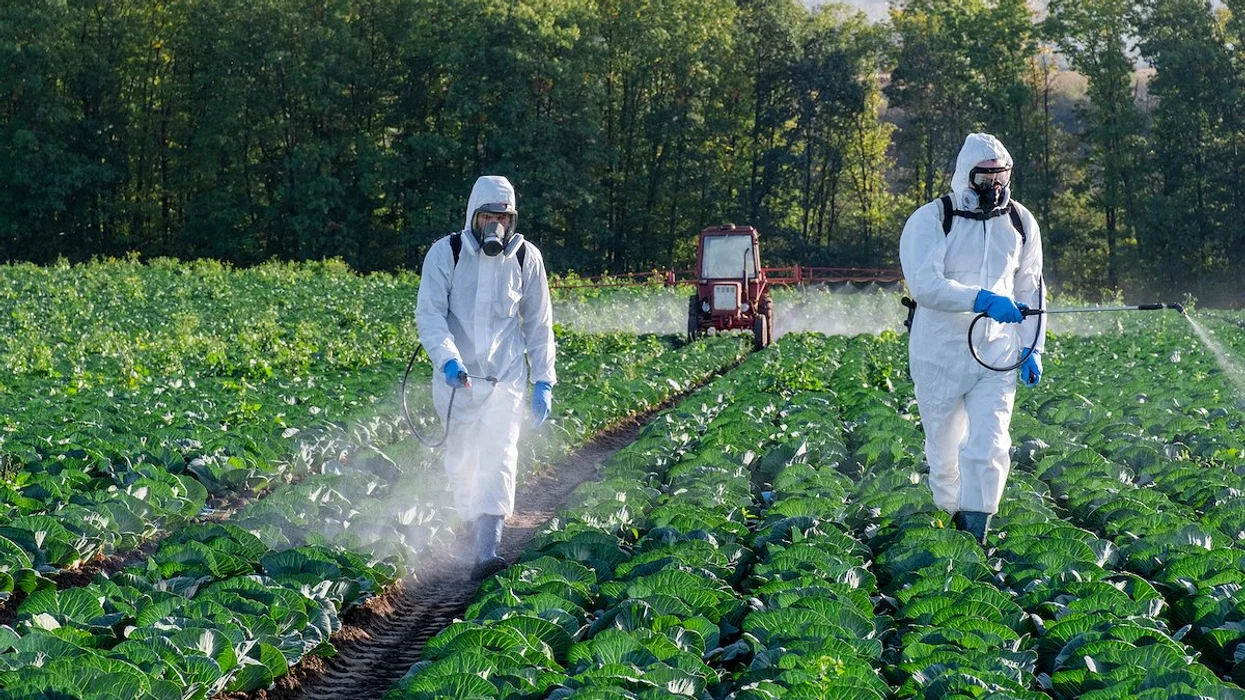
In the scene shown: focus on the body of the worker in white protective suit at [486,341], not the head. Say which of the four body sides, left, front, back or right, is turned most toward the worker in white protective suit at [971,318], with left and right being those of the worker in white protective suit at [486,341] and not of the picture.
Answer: left

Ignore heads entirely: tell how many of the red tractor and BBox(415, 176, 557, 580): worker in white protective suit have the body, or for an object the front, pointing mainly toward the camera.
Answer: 2

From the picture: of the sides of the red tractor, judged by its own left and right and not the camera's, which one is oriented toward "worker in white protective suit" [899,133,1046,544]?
front

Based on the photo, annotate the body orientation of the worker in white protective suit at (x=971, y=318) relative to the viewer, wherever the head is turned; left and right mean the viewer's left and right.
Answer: facing the viewer and to the right of the viewer

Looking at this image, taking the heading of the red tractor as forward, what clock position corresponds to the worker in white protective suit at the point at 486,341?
The worker in white protective suit is roughly at 12 o'clock from the red tractor.

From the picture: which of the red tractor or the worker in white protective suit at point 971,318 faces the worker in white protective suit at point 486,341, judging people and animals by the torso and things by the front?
the red tractor

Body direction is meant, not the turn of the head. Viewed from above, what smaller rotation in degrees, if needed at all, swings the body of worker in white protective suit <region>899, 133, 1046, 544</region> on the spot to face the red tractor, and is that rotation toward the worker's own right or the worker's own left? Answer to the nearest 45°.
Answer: approximately 135° to the worker's own left

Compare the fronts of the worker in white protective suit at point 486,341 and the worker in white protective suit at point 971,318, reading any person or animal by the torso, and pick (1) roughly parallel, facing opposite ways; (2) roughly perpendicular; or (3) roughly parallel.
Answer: roughly parallel

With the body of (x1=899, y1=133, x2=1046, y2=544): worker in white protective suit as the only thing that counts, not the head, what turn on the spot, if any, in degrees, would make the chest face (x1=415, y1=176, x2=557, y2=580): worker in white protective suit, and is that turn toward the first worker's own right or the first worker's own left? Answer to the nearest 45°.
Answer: approximately 135° to the first worker's own right

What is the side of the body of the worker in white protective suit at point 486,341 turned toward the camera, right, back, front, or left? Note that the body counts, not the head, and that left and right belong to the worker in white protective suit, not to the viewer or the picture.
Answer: front
